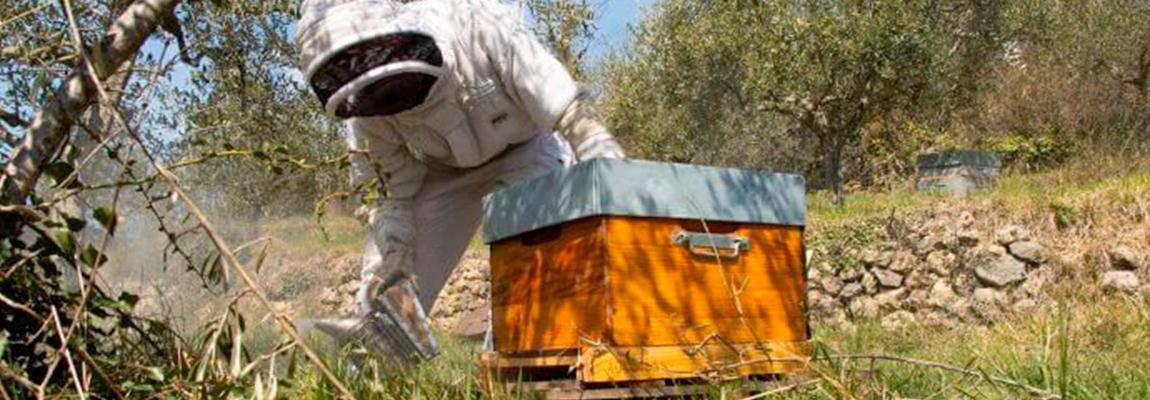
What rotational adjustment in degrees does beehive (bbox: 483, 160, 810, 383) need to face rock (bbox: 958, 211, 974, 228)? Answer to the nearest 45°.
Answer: approximately 180°

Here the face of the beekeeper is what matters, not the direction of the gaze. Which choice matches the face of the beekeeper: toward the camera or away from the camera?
toward the camera

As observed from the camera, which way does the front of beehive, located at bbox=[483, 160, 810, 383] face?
facing the viewer and to the left of the viewer

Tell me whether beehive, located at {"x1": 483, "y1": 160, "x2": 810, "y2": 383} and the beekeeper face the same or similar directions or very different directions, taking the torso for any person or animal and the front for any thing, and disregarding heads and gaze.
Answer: same or similar directions
